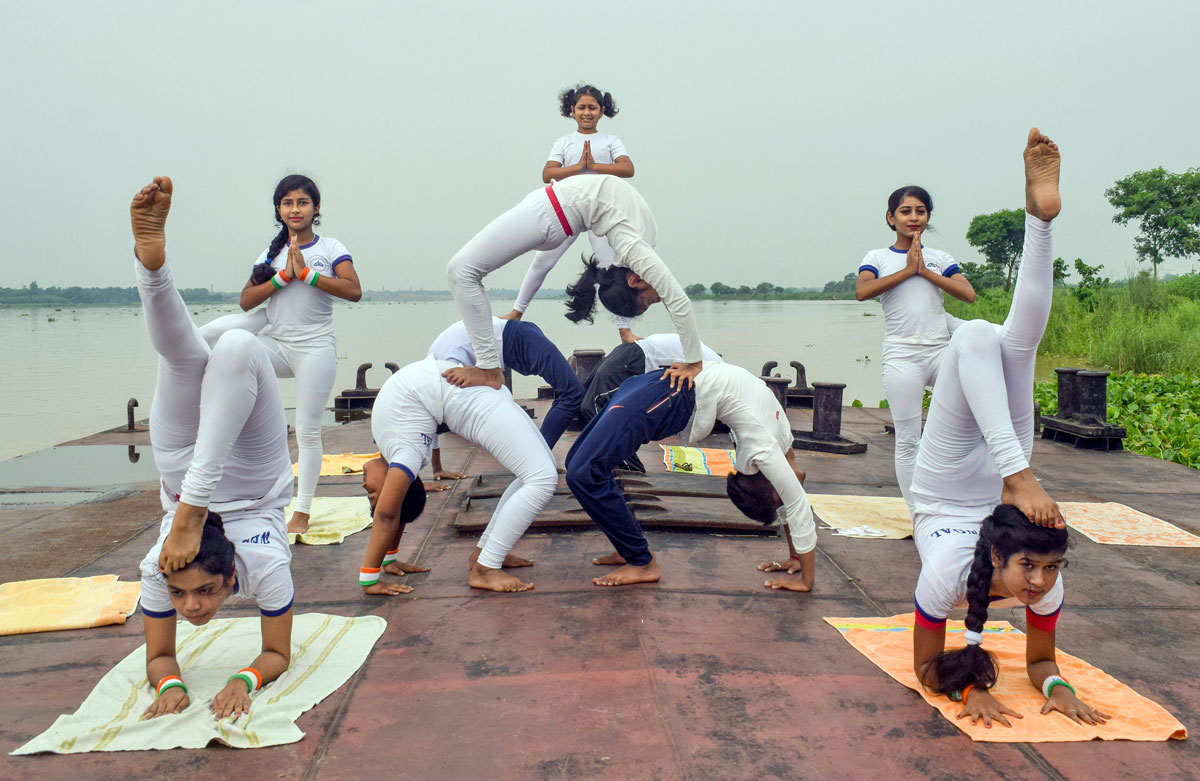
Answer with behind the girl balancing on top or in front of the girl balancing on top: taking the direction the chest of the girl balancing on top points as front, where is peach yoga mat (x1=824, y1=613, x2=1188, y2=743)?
in front

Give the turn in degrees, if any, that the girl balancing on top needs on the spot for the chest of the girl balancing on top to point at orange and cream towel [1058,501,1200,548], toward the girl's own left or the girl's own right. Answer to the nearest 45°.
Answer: approximately 45° to the girl's own left

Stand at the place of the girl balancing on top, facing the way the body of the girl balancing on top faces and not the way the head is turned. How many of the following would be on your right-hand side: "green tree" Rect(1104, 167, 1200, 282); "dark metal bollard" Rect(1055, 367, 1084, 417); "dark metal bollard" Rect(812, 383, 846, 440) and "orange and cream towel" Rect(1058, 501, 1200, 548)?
0

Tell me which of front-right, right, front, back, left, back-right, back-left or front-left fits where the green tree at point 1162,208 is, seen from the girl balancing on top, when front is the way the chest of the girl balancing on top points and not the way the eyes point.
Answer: back-left

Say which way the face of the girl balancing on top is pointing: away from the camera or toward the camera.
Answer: toward the camera

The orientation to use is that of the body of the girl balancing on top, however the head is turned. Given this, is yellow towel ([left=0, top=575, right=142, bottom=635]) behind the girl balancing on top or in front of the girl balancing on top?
in front

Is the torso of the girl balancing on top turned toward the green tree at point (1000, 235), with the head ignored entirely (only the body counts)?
no

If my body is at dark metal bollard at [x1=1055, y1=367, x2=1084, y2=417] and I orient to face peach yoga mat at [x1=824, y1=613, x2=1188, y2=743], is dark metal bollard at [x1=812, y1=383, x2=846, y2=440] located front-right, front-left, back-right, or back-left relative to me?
front-right

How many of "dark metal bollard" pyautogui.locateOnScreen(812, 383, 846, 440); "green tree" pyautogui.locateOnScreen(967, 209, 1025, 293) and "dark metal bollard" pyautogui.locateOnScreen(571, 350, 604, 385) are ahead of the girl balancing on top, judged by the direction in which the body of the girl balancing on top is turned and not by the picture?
0

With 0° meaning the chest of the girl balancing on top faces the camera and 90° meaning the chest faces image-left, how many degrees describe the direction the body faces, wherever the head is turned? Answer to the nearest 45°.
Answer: approximately 0°

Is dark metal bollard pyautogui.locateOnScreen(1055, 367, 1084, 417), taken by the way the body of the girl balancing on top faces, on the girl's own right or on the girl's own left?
on the girl's own left

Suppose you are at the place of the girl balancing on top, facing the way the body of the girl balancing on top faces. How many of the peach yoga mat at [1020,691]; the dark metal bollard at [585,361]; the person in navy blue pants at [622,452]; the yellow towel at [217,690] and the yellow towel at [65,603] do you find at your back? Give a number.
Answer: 1
